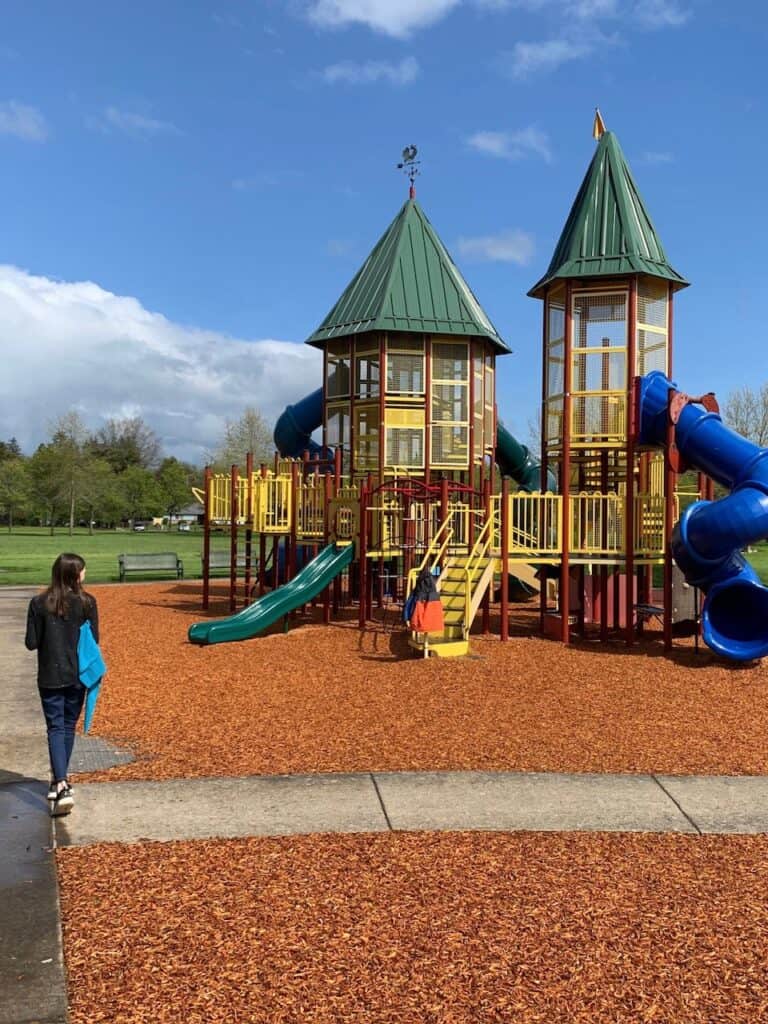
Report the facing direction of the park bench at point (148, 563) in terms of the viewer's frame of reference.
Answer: facing the viewer

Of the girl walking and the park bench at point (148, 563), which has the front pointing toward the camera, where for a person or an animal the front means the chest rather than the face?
the park bench

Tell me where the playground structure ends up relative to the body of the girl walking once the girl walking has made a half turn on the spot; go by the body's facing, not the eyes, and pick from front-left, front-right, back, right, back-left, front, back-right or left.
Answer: back-left

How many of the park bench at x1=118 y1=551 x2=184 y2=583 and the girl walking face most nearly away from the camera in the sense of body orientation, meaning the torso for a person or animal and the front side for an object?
1

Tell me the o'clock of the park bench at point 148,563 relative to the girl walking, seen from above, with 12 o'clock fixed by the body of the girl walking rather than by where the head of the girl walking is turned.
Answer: The park bench is roughly at 12 o'clock from the girl walking.

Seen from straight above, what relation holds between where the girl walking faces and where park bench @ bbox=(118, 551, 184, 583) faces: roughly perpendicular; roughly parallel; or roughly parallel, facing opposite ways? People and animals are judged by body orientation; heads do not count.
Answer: roughly parallel, facing opposite ways

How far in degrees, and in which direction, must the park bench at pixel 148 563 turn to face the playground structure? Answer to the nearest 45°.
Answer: approximately 45° to its left

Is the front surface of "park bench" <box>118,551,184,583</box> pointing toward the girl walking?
yes

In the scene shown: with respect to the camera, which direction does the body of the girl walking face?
away from the camera

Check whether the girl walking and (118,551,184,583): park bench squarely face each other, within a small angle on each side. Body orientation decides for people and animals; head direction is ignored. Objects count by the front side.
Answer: yes
